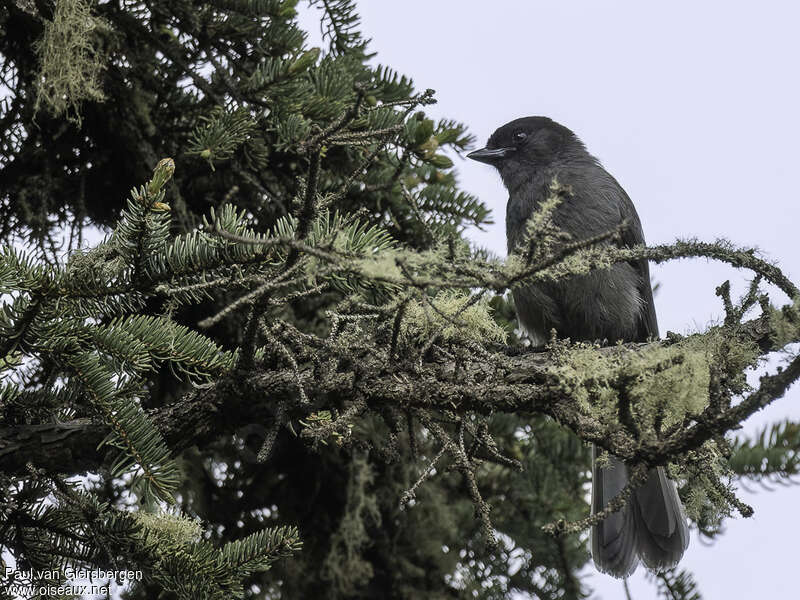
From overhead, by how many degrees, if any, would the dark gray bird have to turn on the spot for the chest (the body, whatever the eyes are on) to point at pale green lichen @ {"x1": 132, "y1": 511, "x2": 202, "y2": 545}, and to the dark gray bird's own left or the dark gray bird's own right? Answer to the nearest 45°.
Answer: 0° — it already faces it

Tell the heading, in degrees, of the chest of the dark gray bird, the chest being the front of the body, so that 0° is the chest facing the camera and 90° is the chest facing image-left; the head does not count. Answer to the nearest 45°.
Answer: approximately 45°

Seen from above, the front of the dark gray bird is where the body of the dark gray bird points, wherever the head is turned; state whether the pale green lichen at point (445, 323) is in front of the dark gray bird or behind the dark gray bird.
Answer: in front

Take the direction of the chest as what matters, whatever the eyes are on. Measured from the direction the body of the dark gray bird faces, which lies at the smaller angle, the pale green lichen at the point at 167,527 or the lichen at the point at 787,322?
the pale green lichen
